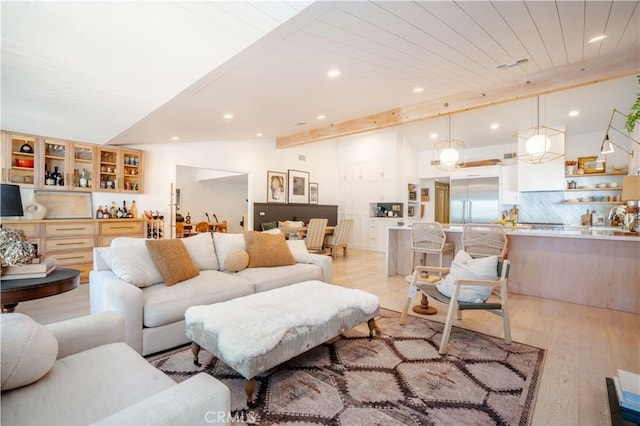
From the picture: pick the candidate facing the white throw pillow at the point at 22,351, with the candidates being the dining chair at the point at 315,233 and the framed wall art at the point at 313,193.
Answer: the framed wall art

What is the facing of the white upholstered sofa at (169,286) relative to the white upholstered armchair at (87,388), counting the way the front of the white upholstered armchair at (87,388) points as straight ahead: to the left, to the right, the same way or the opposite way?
to the right

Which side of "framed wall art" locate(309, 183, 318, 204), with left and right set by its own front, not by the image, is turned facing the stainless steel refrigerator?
left

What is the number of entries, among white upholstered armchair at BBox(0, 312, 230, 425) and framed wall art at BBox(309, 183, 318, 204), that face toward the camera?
1

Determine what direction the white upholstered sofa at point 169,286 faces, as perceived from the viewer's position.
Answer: facing the viewer and to the right of the viewer

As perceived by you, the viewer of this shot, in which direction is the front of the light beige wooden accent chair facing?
facing the viewer and to the left of the viewer

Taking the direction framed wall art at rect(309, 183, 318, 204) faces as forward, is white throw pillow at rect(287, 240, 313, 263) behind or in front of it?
in front

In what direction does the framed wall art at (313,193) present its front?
toward the camera

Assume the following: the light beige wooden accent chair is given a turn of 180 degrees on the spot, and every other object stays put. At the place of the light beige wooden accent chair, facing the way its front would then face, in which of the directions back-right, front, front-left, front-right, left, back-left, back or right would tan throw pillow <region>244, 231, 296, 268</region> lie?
back-left

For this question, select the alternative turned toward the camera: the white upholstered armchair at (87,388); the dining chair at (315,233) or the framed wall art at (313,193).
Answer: the framed wall art

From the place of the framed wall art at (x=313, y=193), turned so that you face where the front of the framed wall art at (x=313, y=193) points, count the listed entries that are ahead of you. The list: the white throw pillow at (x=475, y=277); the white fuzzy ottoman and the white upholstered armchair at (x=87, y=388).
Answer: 3

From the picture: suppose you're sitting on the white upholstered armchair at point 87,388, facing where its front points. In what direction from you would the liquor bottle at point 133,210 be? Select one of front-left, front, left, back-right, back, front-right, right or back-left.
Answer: front-left

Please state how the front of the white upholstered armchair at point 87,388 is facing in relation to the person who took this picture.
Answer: facing away from the viewer and to the right of the viewer

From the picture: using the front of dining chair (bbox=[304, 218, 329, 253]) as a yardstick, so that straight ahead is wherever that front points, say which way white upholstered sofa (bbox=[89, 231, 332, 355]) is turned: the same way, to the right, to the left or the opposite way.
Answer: the opposite way
